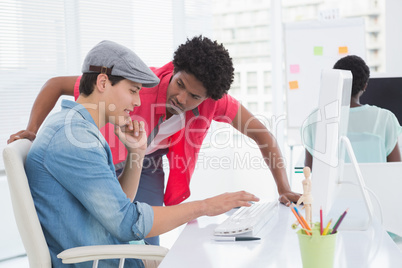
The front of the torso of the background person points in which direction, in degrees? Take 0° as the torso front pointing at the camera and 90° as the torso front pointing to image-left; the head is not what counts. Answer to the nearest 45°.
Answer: approximately 180°

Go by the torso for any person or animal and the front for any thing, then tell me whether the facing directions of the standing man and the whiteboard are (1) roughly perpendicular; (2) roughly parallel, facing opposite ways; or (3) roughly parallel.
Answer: roughly parallel

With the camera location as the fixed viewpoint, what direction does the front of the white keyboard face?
facing to the left of the viewer

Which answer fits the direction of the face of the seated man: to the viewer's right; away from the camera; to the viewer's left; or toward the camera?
to the viewer's right

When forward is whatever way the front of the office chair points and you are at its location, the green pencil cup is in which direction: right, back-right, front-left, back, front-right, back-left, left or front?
front-right

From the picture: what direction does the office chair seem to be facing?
to the viewer's right

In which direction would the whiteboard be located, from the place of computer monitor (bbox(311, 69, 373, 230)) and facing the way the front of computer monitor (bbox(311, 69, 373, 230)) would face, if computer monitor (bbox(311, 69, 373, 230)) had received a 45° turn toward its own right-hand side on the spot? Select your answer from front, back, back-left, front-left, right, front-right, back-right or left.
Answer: front-right

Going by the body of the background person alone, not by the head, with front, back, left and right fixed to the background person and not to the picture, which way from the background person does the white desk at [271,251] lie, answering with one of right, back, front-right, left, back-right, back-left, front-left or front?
back

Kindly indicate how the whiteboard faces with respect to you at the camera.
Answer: facing the viewer

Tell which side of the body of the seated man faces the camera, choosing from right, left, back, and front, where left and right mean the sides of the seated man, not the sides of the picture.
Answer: right

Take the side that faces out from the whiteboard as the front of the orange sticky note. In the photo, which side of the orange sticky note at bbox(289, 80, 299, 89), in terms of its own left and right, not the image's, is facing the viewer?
front

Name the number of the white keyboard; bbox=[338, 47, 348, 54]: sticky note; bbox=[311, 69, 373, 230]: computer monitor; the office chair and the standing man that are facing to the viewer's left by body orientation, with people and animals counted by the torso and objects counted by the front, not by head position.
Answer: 2
